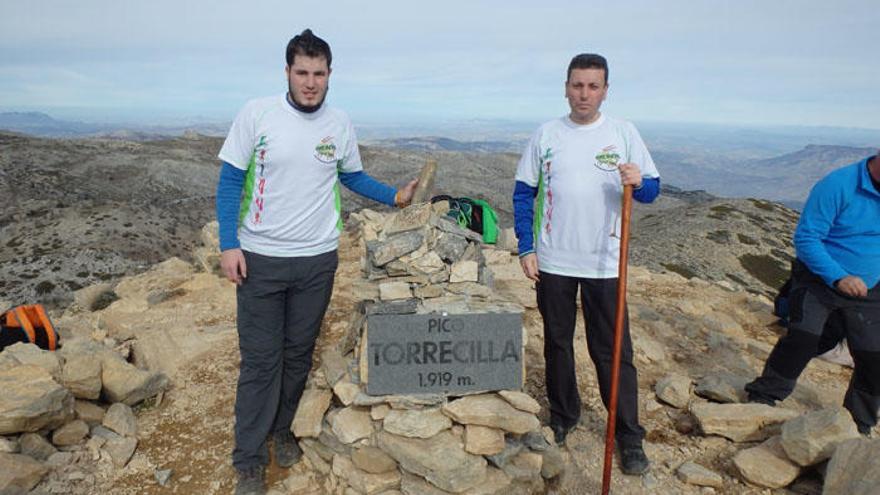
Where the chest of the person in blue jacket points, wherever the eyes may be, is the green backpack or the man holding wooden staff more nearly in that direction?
the man holding wooden staff

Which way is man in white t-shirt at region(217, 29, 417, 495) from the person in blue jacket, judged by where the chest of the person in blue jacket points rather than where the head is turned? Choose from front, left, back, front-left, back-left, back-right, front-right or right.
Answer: front-right

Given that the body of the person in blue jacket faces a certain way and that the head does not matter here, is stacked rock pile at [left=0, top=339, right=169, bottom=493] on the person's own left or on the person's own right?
on the person's own right

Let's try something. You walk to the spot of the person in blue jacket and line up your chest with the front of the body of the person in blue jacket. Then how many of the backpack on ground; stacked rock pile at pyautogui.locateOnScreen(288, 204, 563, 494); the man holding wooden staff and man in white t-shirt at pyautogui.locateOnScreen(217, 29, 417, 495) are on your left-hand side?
0

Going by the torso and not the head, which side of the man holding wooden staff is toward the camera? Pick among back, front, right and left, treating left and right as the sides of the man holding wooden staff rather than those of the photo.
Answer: front

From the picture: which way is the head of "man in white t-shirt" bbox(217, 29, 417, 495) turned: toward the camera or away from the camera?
toward the camera

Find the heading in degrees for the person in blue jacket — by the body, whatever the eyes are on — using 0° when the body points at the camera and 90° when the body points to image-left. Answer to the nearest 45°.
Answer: approximately 0°

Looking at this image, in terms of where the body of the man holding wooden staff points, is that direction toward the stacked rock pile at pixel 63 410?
no

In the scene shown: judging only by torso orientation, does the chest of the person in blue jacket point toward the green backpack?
no

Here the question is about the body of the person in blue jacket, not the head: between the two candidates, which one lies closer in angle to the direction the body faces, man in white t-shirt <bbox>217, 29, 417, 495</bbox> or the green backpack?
the man in white t-shirt

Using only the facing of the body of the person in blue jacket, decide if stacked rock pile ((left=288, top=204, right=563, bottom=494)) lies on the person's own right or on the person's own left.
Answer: on the person's own right

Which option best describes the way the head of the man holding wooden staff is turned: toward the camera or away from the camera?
toward the camera

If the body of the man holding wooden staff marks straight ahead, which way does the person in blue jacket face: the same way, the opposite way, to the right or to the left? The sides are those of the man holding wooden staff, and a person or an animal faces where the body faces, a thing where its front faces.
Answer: the same way

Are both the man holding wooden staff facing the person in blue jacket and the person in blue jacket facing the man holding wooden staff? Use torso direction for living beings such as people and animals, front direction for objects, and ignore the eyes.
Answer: no
